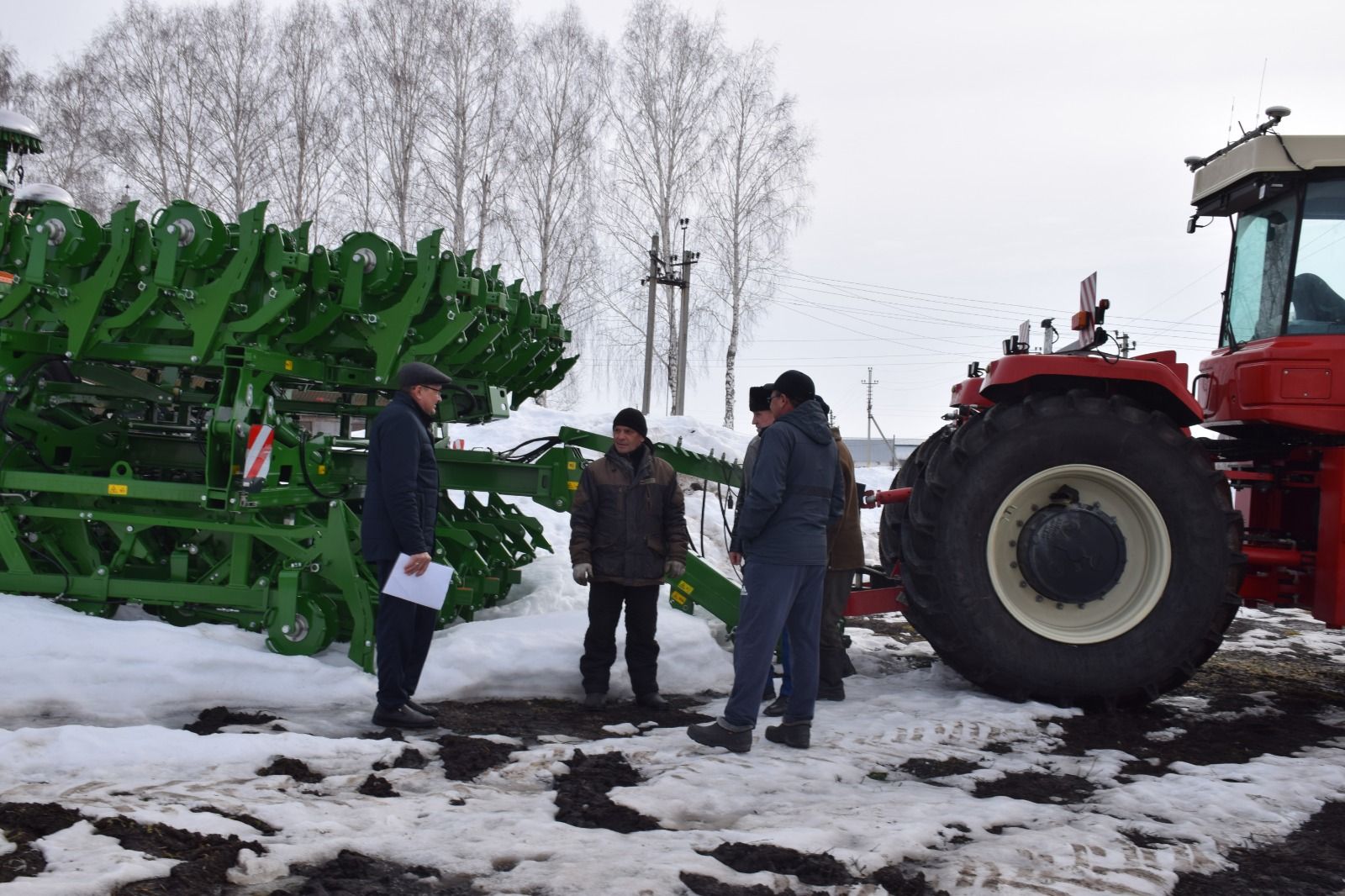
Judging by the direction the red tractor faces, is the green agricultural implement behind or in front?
behind

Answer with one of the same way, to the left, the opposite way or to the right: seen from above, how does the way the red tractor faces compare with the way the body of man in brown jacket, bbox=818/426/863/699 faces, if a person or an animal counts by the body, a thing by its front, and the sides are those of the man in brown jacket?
the opposite way

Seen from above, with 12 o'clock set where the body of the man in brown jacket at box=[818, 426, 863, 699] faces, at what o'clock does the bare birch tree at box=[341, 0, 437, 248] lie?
The bare birch tree is roughly at 2 o'clock from the man in brown jacket.

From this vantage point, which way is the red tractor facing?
to the viewer's right

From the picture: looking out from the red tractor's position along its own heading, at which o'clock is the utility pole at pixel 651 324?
The utility pole is roughly at 8 o'clock from the red tractor.

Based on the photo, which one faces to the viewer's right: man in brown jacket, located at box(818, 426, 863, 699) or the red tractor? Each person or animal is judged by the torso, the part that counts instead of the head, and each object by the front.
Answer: the red tractor

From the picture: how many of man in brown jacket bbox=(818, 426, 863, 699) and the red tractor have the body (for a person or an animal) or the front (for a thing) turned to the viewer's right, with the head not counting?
1

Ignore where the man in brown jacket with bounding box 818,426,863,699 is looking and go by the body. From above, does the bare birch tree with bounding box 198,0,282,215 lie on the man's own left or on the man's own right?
on the man's own right

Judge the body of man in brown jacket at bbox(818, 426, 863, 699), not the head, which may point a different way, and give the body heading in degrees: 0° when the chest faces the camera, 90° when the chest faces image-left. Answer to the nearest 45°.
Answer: approximately 90°

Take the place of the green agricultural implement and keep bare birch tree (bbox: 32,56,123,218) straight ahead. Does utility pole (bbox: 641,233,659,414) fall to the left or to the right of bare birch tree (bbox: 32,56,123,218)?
right
